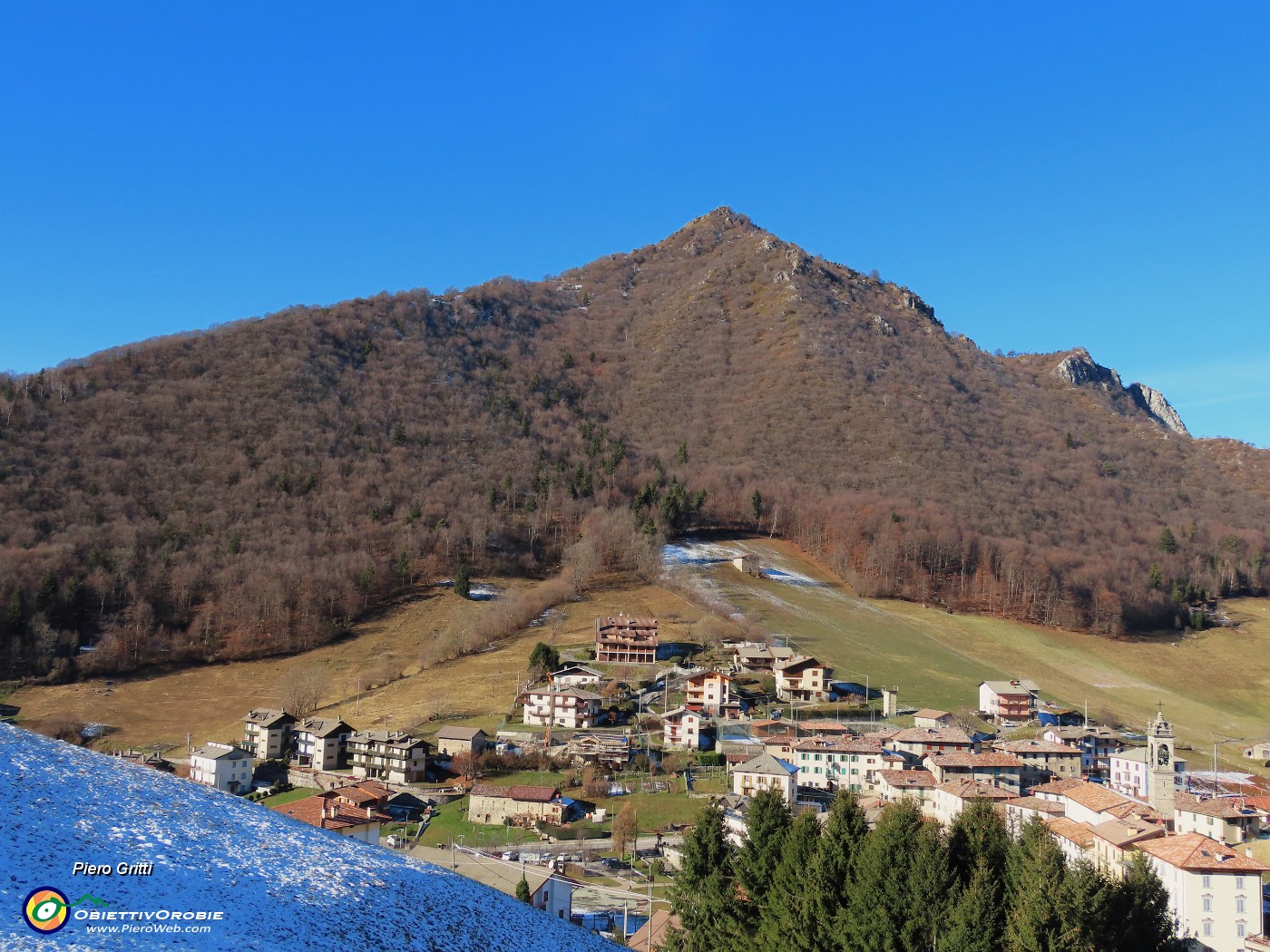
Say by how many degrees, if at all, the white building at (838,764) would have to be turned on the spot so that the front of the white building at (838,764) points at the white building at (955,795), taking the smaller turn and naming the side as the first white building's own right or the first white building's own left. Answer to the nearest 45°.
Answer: approximately 45° to the first white building's own left

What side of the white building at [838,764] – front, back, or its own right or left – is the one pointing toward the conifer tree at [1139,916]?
front

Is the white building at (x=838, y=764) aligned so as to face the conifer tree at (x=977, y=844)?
yes

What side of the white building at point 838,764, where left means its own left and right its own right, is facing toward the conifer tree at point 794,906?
front

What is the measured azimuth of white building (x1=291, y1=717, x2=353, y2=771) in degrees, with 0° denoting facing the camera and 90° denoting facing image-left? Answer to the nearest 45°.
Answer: approximately 45°

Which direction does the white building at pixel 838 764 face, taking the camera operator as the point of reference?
facing the viewer

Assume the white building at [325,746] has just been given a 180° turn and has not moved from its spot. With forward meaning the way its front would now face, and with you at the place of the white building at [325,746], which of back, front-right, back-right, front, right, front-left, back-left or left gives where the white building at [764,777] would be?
right

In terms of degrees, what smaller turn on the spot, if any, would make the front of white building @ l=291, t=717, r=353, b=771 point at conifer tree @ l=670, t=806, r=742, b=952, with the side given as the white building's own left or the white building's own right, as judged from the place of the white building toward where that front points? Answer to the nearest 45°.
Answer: approximately 45° to the white building's own left

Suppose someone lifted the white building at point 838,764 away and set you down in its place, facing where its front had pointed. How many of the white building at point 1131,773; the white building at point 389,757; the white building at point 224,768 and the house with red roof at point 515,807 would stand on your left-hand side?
1

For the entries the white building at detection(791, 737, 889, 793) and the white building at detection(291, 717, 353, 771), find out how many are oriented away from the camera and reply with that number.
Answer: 0

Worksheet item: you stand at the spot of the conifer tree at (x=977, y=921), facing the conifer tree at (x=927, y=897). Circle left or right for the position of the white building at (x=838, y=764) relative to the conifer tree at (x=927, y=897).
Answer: right

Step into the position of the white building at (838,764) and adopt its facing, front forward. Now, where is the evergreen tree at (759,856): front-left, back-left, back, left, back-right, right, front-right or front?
front

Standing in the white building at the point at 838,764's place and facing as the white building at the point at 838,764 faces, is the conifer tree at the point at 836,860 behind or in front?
in front

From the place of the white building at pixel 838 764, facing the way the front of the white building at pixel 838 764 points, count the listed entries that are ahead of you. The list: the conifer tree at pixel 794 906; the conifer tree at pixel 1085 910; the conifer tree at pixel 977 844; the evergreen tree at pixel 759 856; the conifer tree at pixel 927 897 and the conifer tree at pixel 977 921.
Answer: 6

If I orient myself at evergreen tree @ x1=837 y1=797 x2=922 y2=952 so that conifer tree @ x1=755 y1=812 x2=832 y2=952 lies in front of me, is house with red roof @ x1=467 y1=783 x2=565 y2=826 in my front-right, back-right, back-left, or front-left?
front-right

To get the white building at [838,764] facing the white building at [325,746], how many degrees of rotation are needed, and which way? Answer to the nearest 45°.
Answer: approximately 90° to its right
